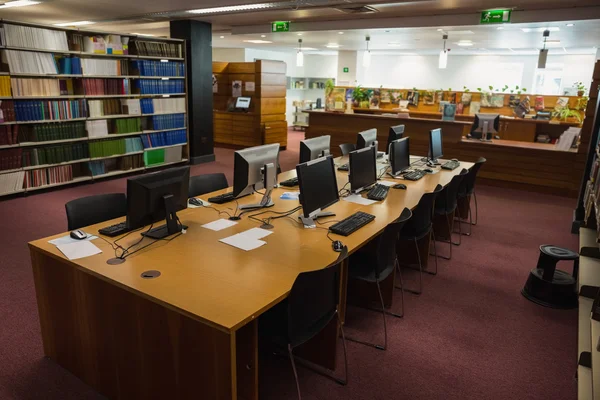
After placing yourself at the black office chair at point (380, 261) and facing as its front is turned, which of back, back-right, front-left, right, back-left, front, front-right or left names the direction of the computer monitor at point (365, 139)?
front-right

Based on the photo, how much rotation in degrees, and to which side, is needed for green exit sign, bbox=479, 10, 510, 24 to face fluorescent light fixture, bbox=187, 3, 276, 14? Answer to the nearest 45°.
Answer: approximately 90° to its right

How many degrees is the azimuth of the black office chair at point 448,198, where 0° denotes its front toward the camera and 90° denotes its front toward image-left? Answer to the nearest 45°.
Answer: approximately 90°

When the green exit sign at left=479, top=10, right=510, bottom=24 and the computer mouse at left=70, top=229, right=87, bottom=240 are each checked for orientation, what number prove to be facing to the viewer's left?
0

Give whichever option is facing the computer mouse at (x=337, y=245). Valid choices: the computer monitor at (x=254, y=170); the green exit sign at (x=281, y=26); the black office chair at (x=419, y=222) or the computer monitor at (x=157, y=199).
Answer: the green exit sign

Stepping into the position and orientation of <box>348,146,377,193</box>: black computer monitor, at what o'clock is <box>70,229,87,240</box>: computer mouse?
The computer mouse is roughly at 3 o'clock from the black computer monitor.

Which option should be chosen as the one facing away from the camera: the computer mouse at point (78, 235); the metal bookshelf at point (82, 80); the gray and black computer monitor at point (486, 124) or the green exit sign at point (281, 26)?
the gray and black computer monitor

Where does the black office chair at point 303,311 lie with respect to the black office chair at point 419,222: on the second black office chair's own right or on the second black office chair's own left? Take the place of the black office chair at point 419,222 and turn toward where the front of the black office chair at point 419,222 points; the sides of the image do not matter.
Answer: on the second black office chair's own left

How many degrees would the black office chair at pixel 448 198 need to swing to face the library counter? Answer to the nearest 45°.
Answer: approximately 90° to its right

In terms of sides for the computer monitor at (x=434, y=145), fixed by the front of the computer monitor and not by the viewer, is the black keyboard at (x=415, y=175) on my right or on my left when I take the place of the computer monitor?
on my right

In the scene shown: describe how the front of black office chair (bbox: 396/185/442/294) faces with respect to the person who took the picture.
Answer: facing away from the viewer and to the left of the viewer

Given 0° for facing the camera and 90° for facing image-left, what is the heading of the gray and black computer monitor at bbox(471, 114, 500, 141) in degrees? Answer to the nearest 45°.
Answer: approximately 180°

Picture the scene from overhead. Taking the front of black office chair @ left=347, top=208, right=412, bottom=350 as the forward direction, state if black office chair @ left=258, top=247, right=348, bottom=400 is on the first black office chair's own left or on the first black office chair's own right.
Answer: on the first black office chair's own left
